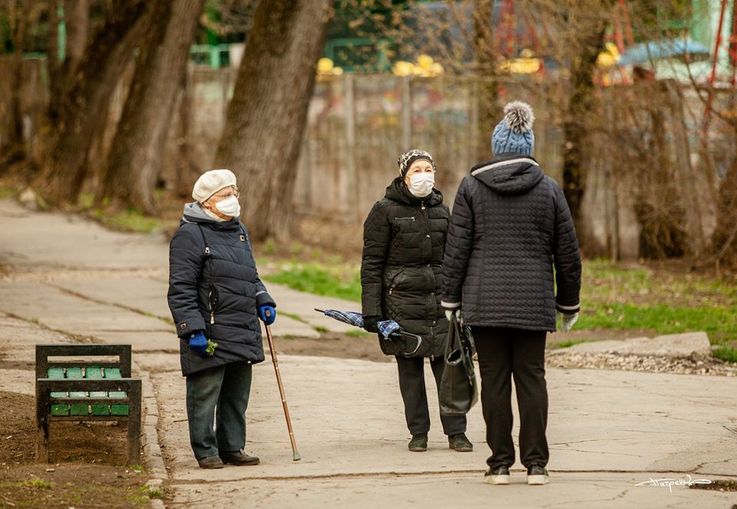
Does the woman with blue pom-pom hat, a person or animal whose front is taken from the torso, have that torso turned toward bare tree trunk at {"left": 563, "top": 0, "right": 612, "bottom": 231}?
yes

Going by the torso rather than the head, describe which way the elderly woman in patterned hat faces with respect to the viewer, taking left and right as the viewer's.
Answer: facing the viewer and to the right of the viewer

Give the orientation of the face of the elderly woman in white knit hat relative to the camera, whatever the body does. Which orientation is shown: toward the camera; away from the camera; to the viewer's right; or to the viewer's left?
to the viewer's right

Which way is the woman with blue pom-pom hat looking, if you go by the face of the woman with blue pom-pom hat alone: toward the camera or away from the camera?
away from the camera

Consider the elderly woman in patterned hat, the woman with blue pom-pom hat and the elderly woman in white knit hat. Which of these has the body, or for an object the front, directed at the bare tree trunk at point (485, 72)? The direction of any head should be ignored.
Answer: the woman with blue pom-pom hat

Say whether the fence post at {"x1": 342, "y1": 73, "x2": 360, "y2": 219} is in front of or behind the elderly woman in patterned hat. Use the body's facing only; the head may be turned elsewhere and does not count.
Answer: behind

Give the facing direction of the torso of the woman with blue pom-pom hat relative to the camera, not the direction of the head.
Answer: away from the camera

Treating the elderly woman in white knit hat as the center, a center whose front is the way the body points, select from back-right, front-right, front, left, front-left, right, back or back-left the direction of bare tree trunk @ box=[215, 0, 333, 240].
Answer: back-left

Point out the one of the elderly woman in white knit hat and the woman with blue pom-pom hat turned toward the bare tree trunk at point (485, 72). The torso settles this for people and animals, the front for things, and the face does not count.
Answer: the woman with blue pom-pom hat

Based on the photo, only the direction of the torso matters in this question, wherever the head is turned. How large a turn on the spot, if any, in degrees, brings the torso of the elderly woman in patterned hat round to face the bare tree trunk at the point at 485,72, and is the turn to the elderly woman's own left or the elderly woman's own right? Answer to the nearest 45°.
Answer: approximately 135° to the elderly woman's own left

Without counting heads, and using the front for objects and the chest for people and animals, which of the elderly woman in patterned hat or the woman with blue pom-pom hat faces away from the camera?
the woman with blue pom-pom hat

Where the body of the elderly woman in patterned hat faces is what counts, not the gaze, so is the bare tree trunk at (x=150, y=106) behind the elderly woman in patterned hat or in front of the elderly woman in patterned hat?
behind

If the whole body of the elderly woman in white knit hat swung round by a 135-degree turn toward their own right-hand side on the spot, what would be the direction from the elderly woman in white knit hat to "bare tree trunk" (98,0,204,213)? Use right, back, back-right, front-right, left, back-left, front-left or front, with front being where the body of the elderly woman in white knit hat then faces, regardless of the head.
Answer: right

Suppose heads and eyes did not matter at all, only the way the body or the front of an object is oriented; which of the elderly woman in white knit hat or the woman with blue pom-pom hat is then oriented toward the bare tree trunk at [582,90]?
the woman with blue pom-pom hat

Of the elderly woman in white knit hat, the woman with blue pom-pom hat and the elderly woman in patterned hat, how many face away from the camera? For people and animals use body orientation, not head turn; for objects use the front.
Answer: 1

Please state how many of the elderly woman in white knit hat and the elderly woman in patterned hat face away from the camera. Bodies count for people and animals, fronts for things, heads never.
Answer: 0

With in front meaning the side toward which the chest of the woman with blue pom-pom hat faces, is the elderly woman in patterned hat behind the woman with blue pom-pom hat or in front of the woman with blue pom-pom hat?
in front

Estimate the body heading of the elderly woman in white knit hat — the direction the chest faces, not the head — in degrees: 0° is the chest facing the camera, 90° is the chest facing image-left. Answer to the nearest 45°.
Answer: approximately 315°
